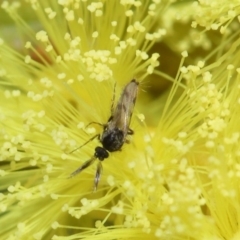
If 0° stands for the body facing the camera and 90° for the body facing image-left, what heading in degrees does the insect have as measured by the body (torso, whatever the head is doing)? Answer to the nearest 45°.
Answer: approximately 45°
